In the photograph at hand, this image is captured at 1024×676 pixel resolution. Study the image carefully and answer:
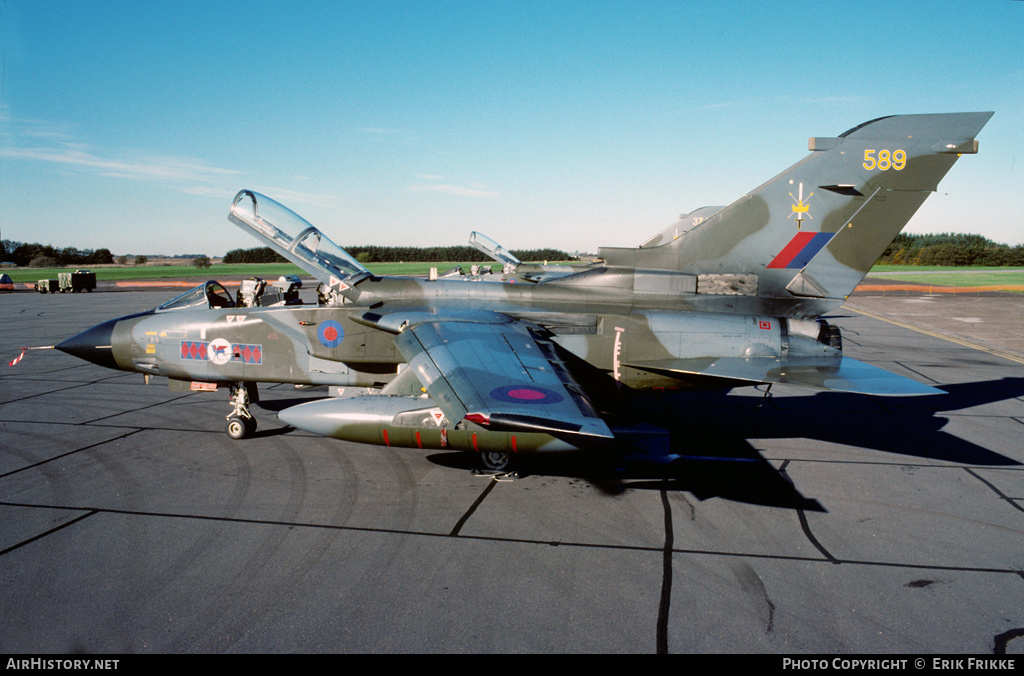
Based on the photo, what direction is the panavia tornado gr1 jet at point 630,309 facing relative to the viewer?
to the viewer's left
